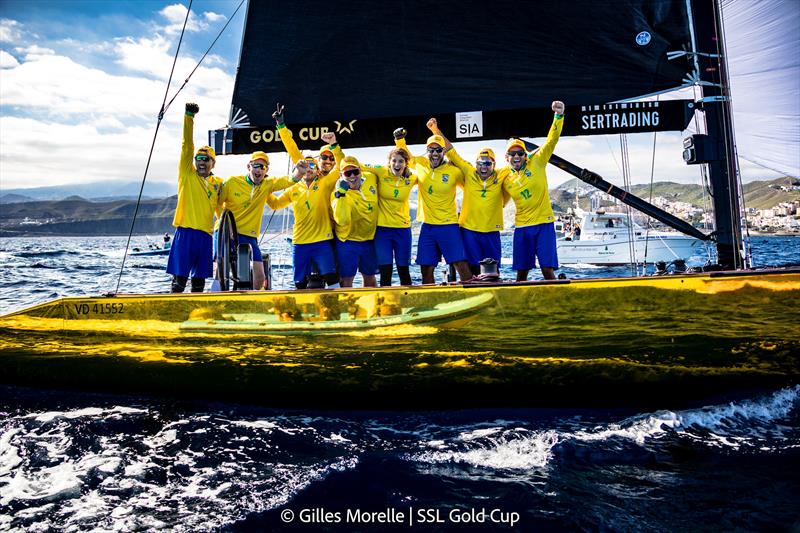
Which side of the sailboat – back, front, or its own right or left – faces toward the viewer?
right

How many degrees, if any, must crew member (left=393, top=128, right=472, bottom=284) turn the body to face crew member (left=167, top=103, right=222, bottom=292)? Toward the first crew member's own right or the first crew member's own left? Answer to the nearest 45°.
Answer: approximately 90° to the first crew member's own right

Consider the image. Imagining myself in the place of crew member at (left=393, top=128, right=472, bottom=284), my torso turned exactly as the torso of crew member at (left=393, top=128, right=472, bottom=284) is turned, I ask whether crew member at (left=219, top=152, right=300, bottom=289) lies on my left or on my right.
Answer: on my right

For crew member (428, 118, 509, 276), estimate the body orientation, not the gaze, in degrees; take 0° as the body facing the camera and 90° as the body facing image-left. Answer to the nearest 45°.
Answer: approximately 0°

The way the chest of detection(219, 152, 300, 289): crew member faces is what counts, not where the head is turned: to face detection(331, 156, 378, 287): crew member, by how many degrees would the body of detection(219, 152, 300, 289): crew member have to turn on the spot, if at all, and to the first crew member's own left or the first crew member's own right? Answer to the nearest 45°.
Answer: approximately 45° to the first crew member's own left
